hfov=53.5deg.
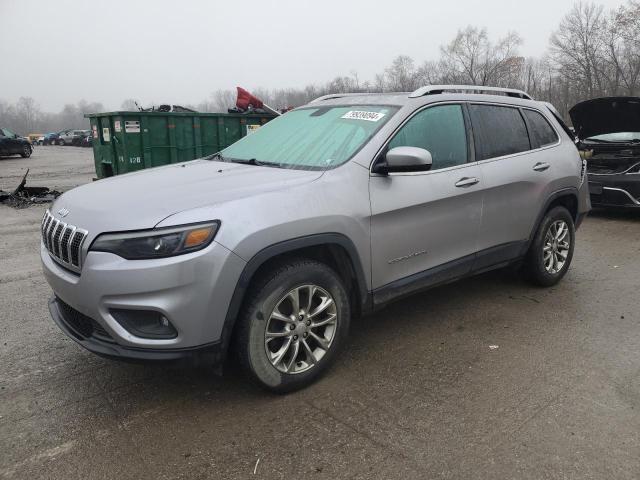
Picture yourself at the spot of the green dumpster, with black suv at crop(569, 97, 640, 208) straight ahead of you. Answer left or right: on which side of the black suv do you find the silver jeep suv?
right

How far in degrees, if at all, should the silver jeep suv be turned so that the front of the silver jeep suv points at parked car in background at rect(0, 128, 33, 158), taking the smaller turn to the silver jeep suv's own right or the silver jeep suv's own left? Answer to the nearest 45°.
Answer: approximately 90° to the silver jeep suv's own right

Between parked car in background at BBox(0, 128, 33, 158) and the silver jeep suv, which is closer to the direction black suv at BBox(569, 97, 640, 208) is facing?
the silver jeep suv

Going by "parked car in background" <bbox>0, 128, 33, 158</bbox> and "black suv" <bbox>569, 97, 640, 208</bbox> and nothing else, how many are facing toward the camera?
1

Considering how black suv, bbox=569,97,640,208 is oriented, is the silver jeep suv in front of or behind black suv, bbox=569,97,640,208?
in front

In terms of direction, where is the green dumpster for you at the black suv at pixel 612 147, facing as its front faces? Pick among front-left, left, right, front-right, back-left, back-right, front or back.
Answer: right

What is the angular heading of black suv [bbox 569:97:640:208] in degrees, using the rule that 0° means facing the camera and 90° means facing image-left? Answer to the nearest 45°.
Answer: approximately 0°

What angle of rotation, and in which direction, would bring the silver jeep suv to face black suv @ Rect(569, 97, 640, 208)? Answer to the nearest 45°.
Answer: approximately 180°
